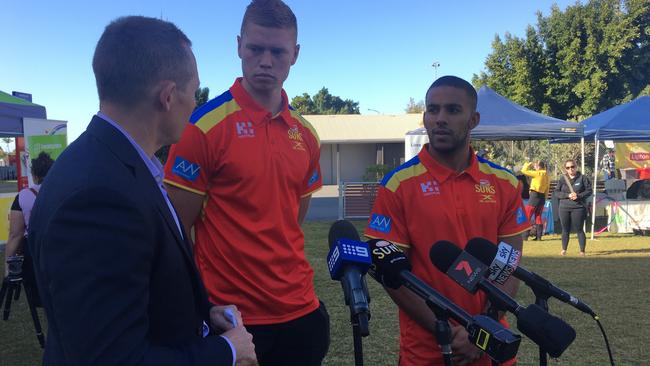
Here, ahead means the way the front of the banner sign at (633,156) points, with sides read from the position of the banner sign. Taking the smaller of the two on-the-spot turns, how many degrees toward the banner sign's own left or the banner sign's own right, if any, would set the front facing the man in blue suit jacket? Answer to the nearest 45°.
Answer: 0° — it already faces them

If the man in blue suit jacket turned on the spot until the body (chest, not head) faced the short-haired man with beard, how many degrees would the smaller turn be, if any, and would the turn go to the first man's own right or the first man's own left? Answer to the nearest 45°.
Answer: approximately 45° to the first man's own left

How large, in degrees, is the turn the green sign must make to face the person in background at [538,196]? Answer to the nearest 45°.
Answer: approximately 90° to its left

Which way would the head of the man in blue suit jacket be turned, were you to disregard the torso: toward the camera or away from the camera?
away from the camera

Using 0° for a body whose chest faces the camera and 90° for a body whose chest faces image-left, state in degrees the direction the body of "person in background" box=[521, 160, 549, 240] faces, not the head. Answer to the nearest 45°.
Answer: approximately 90°

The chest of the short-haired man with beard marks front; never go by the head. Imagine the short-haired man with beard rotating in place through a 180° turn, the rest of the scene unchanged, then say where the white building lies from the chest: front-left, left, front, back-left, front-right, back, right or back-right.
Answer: front

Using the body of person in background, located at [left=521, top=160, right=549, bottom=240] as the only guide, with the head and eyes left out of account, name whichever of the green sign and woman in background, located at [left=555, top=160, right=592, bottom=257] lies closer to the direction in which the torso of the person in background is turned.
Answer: the green sign

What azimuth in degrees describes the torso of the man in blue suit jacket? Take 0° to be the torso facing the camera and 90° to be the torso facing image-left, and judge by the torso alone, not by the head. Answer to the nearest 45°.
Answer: approximately 270°

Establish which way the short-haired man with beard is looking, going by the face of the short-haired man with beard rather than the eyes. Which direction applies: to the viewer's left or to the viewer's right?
to the viewer's left

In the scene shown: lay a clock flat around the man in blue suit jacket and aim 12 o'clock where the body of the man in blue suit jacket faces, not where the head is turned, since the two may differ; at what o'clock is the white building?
The white building is roughly at 10 o'clock from the man in blue suit jacket.

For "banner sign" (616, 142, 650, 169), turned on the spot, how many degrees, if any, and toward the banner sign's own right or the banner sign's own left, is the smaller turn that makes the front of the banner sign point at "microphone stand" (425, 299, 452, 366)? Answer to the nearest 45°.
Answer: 0° — it already faces it

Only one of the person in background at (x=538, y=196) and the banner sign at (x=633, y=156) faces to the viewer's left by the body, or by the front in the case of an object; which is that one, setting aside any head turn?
the person in background

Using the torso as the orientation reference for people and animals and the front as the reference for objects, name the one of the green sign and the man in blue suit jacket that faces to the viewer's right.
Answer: the man in blue suit jacket
